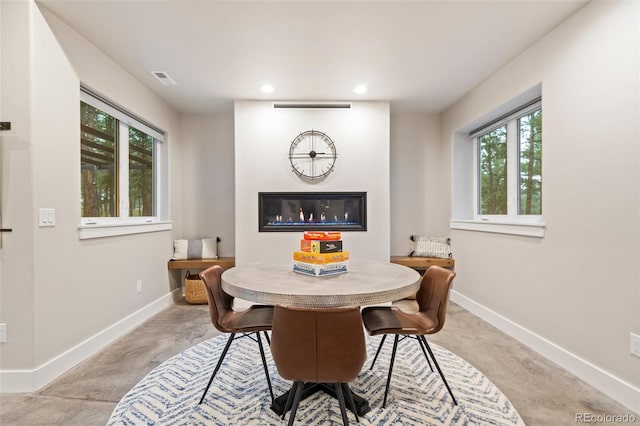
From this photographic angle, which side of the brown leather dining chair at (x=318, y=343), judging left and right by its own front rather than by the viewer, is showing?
back

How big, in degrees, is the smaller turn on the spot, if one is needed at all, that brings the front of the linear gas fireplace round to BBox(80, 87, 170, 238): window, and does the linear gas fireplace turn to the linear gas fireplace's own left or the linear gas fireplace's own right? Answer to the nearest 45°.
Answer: approximately 90° to the linear gas fireplace's own right

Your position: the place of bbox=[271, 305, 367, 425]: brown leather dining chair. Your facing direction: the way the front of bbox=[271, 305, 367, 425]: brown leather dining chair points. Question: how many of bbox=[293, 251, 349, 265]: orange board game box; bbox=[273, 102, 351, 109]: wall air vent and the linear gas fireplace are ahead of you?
3

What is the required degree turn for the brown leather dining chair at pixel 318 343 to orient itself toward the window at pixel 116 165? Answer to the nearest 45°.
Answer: approximately 45° to its left

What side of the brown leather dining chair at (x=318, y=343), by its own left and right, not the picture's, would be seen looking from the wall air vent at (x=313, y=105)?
front

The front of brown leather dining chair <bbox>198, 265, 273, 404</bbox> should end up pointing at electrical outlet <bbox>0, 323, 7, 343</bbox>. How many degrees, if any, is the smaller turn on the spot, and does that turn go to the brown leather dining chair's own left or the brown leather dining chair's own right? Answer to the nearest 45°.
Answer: approximately 180°

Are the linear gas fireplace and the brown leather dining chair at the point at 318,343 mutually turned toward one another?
yes

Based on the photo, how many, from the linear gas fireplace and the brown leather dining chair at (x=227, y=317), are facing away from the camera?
0

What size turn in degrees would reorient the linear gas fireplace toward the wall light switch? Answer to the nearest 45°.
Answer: approximately 45° to its right

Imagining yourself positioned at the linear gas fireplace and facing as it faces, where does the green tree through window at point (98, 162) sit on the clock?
The green tree through window is roughly at 2 o'clock from the linear gas fireplace.

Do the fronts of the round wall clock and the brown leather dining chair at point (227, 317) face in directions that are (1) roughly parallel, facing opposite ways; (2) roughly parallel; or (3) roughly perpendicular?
roughly perpendicular

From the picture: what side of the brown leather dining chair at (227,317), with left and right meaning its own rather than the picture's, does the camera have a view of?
right

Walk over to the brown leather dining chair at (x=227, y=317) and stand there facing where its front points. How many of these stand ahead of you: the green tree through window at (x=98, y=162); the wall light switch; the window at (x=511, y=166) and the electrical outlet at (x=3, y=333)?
1

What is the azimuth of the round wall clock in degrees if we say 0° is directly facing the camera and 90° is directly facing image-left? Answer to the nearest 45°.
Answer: approximately 0°

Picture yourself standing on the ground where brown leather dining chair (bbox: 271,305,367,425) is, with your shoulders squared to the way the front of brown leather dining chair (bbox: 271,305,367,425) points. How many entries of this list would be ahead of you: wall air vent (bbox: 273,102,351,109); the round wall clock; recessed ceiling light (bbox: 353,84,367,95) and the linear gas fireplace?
4

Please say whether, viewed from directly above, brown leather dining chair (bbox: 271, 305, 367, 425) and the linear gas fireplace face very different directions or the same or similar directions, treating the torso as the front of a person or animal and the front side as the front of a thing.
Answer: very different directions
